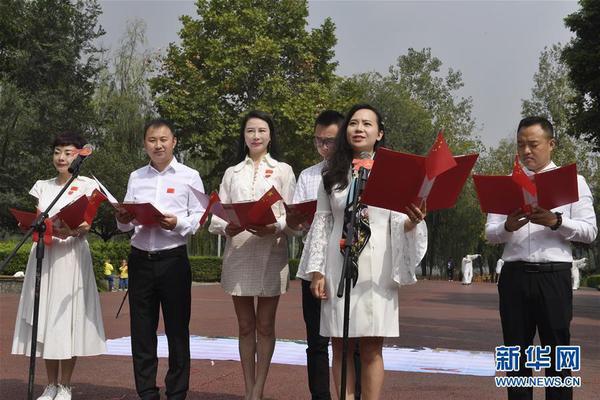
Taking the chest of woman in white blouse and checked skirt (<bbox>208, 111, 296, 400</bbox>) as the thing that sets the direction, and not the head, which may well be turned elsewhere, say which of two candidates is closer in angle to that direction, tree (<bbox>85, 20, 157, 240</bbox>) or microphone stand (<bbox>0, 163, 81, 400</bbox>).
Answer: the microphone stand

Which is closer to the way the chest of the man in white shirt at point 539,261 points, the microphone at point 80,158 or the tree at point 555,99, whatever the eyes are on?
the microphone

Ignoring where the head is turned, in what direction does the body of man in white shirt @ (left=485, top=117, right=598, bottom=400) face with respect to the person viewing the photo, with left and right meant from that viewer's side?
facing the viewer

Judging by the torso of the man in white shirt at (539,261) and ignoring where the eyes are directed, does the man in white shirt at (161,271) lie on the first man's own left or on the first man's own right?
on the first man's own right

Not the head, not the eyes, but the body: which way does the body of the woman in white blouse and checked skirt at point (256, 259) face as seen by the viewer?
toward the camera

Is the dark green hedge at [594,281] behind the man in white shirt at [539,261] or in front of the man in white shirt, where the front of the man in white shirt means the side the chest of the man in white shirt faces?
behind

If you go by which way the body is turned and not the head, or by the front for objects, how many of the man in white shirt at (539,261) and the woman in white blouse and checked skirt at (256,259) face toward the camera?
2
